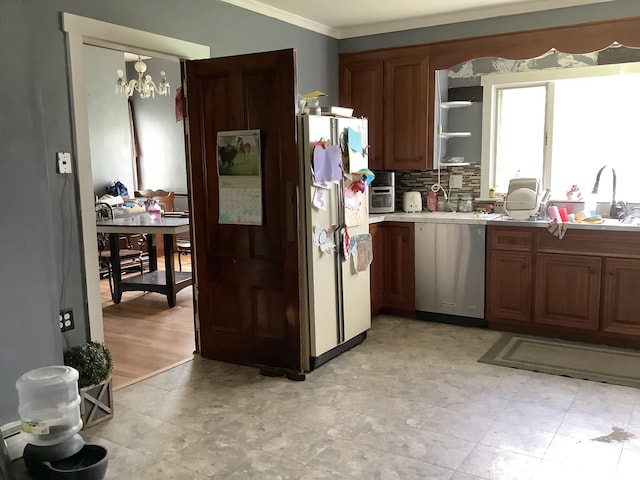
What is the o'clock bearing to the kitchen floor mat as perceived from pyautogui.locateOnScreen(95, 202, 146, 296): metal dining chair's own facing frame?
The kitchen floor mat is roughly at 3 o'clock from the metal dining chair.

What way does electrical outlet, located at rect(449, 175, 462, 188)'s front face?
toward the camera

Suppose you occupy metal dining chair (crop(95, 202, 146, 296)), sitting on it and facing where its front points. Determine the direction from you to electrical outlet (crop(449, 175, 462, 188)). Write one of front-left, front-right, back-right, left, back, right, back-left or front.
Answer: front

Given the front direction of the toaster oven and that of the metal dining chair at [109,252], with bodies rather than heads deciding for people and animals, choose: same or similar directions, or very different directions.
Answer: very different directions

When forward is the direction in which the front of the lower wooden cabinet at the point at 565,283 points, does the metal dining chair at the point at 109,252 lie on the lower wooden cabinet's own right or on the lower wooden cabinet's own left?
on the lower wooden cabinet's own right

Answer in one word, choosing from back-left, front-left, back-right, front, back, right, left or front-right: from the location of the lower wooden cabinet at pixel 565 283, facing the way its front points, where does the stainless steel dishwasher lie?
right

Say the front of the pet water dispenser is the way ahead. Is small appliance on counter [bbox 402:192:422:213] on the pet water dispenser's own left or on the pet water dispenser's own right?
on the pet water dispenser's own left

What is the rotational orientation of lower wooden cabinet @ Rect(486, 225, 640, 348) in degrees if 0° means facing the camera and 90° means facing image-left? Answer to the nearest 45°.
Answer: approximately 0°

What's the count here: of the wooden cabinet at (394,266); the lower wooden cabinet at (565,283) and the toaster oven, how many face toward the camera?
3
